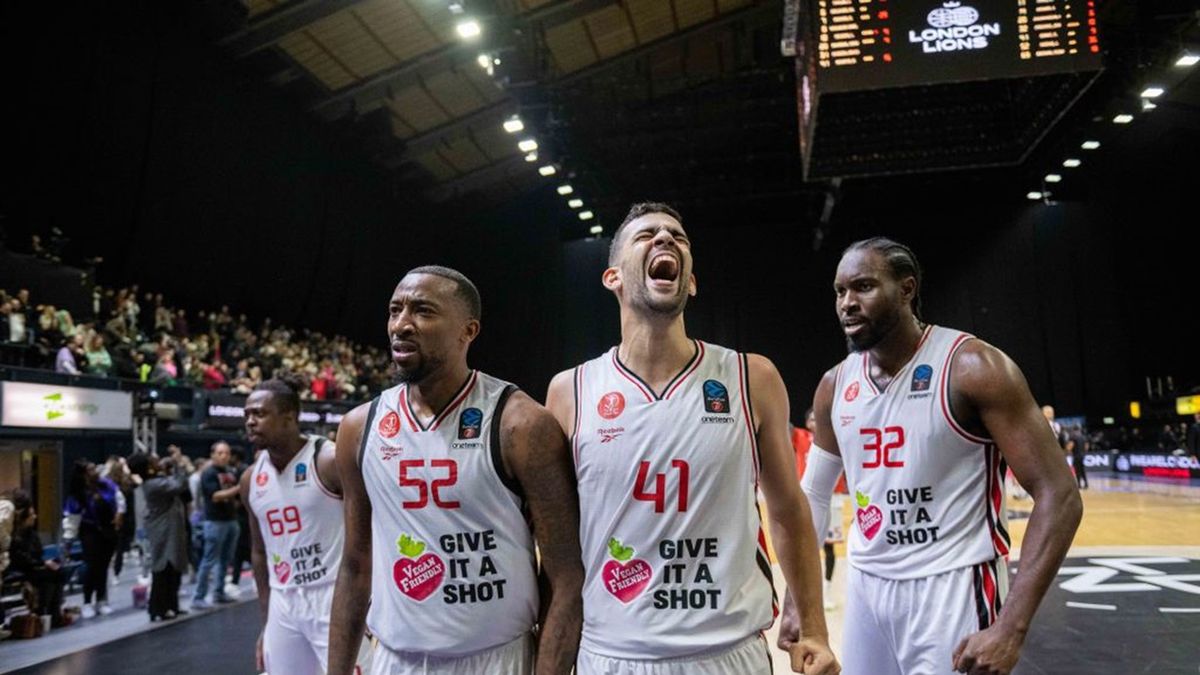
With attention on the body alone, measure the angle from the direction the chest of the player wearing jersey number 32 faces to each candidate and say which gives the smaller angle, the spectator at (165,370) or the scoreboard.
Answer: the spectator

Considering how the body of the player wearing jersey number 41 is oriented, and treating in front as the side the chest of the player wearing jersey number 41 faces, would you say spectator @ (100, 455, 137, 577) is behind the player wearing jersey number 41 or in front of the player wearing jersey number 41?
behind

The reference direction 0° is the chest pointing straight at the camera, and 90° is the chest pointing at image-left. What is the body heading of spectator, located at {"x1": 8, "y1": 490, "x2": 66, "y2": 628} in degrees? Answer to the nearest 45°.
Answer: approximately 270°

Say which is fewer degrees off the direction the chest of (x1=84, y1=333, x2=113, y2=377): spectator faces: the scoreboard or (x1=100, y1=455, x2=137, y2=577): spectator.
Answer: the scoreboard

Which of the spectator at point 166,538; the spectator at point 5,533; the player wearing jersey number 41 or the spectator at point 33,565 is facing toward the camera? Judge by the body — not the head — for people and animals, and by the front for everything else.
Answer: the player wearing jersey number 41

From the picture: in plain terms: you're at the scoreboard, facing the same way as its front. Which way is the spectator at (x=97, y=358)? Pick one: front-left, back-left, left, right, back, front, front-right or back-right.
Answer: right

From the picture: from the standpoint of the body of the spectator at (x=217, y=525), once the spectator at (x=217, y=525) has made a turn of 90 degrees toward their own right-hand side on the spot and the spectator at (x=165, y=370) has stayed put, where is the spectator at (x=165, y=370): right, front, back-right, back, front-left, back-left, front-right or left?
back-right

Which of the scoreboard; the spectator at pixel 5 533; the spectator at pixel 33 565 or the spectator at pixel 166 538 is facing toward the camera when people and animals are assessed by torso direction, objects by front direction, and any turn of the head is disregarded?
the scoreboard

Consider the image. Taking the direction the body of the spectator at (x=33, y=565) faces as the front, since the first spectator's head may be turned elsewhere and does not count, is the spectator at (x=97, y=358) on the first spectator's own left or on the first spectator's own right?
on the first spectator's own left

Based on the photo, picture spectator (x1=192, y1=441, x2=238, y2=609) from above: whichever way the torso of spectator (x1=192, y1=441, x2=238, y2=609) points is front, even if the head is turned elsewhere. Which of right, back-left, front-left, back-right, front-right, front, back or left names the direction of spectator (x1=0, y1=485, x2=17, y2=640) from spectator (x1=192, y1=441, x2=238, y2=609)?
right

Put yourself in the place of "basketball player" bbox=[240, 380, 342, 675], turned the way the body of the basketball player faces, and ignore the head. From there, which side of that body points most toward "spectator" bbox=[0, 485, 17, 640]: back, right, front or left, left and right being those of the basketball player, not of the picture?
right
